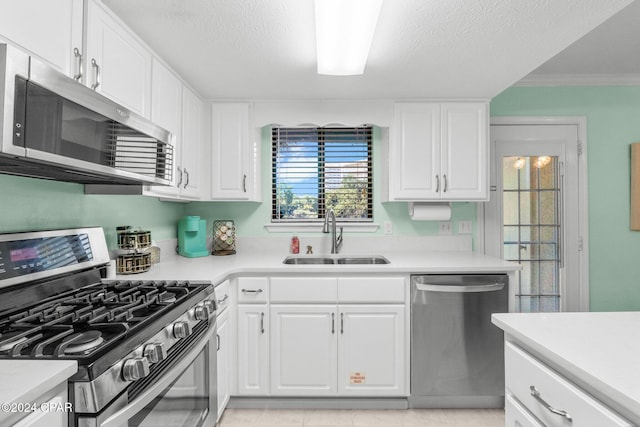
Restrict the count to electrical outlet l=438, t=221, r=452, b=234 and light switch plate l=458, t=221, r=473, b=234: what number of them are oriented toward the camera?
2

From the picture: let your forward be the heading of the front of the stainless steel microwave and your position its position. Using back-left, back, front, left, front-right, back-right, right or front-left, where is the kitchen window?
left

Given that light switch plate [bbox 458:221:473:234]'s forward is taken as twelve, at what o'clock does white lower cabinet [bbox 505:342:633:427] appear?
The white lower cabinet is roughly at 12 o'clock from the light switch plate.

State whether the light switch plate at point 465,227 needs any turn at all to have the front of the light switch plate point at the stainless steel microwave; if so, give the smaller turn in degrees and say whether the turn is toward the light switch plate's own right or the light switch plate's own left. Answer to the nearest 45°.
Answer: approximately 45° to the light switch plate's own right

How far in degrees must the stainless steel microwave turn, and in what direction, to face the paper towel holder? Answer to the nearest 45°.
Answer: approximately 45° to its left

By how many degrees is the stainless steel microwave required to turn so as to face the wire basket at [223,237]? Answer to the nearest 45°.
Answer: approximately 90° to its left

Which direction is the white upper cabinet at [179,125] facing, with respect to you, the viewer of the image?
facing the viewer and to the right of the viewer

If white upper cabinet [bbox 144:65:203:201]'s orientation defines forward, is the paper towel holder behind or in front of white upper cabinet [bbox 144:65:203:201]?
in front

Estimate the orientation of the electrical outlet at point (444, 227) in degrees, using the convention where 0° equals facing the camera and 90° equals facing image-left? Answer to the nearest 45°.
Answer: approximately 0°

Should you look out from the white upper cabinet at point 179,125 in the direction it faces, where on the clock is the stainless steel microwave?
The stainless steel microwave is roughly at 2 o'clock from the white upper cabinet.

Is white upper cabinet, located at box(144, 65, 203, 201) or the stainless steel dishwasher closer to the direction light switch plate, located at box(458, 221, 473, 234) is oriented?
the stainless steel dishwasher

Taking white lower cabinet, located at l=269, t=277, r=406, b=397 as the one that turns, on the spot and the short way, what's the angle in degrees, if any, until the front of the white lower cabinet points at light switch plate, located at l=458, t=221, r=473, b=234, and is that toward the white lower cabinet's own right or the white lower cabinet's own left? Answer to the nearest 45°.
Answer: approximately 135° to the white lower cabinet's own left
